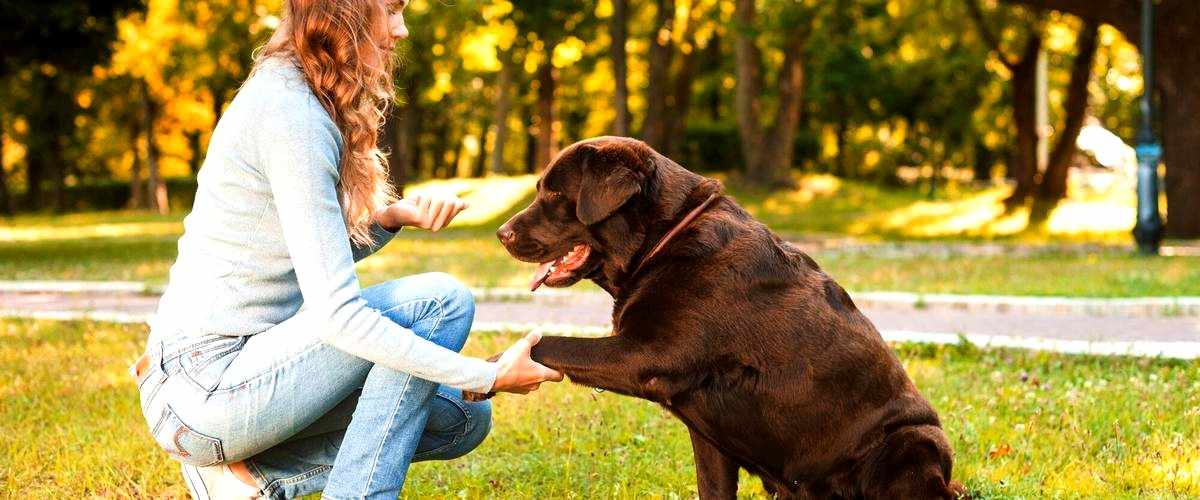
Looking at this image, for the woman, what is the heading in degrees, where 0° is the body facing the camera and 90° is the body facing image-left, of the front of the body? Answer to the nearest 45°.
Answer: approximately 270°

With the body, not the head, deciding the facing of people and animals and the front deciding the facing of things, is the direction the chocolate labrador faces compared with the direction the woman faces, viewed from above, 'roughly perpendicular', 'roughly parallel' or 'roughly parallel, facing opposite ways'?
roughly parallel, facing opposite ways

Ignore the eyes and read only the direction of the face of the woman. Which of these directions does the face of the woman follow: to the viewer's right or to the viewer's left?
to the viewer's right

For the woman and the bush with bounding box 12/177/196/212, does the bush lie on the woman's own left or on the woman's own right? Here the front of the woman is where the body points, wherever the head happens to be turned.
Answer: on the woman's own left

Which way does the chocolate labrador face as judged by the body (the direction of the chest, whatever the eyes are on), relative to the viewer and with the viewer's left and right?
facing to the left of the viewer

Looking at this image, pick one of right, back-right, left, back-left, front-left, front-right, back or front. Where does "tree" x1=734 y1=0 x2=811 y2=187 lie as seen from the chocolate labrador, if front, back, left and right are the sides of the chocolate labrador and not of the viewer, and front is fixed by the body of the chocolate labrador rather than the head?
right

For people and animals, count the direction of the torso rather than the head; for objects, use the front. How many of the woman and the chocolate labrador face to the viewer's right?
1

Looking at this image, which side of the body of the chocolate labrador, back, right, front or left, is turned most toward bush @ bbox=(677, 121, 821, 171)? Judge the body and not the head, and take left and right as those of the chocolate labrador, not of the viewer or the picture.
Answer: right

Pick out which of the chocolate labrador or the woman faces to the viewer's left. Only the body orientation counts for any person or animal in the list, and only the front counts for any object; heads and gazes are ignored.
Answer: the chocolate labrador
